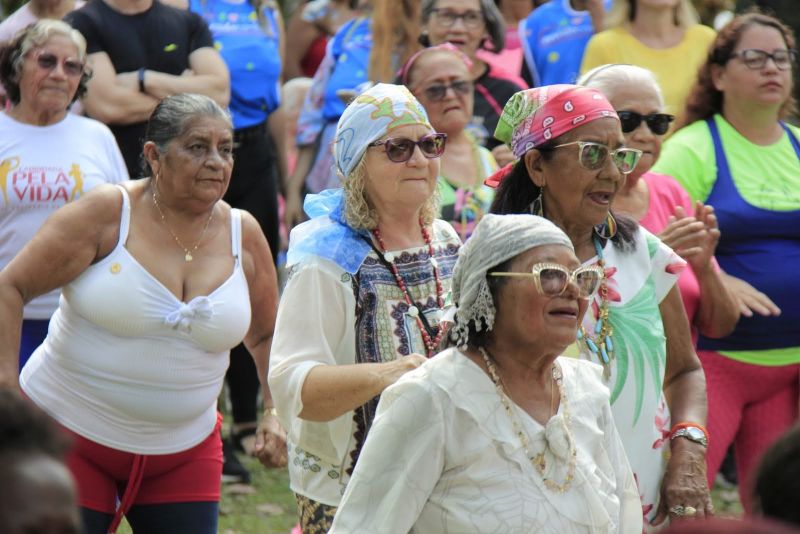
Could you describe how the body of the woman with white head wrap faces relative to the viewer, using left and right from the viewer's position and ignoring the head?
facing the viewer and to the right of the viewer

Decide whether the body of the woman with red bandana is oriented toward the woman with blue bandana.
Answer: no

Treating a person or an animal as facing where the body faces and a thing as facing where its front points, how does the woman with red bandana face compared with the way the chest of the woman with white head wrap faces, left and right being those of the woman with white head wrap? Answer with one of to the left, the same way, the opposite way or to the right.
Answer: the same way

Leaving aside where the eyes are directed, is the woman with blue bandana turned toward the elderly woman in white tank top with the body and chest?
no

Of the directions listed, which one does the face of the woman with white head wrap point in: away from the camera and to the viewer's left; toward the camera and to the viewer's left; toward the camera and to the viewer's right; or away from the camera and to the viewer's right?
toward the camera and to the viewer's right

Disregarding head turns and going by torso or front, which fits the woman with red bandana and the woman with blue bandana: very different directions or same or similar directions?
same or similar directions

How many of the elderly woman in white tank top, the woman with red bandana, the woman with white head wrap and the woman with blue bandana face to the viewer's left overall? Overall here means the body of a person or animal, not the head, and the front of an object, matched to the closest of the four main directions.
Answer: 0

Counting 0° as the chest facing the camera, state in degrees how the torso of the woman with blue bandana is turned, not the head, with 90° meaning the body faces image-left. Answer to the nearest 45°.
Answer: approximately 315°

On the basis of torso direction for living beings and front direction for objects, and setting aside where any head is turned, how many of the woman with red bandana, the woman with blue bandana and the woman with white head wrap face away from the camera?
0

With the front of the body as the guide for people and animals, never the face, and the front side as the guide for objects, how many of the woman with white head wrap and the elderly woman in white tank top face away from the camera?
0

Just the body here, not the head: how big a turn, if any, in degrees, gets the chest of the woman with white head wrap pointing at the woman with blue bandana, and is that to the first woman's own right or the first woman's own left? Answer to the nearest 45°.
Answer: approximately 180°

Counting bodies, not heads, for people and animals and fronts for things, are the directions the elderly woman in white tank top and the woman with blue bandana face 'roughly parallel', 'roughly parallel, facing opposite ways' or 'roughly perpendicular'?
roughly parallel

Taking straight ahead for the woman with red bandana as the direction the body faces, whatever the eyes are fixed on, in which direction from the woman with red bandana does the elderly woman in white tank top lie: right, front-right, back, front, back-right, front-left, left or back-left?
back-right

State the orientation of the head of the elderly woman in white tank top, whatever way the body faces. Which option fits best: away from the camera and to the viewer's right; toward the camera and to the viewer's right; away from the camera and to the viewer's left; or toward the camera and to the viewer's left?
toward the camera and to the viewer's right

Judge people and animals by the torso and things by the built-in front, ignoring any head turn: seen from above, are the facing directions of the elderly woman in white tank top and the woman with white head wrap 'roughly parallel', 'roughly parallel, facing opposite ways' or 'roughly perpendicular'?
roughly parallel
